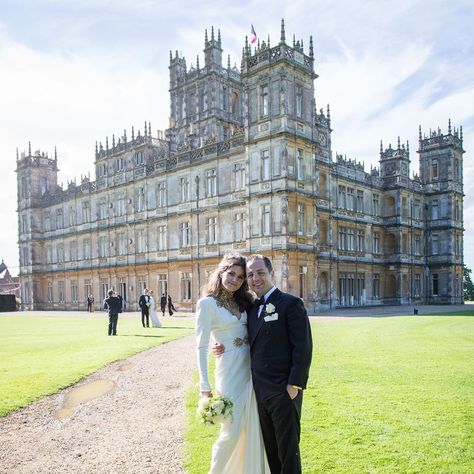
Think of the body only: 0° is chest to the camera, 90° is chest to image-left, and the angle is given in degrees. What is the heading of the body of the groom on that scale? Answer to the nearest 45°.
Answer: approximately 45°

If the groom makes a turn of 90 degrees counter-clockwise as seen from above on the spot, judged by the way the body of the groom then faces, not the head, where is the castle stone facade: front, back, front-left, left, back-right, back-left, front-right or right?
back-left

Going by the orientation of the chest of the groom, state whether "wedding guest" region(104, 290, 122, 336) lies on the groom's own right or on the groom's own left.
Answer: on the groom's own right
